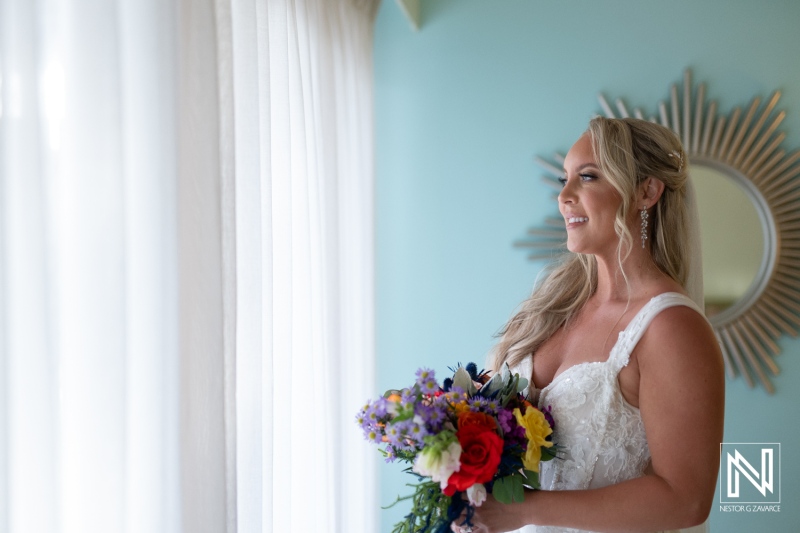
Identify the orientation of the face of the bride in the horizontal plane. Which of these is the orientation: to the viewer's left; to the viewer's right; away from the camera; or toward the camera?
to the viewer's left

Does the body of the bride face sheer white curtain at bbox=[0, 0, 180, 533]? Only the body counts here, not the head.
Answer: yes

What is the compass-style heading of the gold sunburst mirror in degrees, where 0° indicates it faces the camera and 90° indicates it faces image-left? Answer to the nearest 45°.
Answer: approximately 0°

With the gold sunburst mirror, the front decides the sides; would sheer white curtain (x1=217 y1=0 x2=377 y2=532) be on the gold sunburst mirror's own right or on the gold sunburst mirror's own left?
on the gold sunburst mirror's own right

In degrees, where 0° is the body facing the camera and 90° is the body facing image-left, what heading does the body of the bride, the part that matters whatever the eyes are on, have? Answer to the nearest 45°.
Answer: approximately 45°

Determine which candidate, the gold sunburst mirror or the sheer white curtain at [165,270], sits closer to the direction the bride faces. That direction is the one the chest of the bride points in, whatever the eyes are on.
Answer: the sheer white curtain
